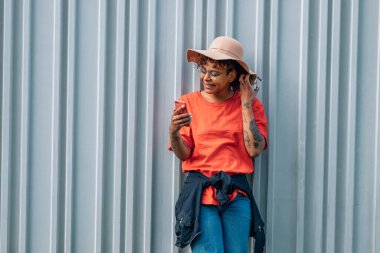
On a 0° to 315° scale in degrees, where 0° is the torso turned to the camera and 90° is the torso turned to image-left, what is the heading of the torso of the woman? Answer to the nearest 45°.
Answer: approximately 0°
